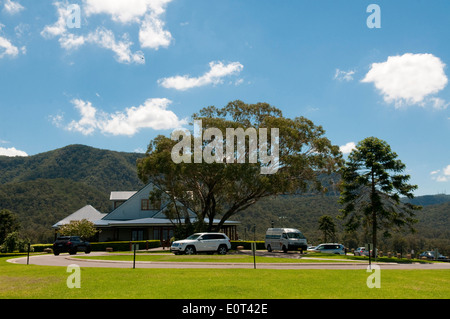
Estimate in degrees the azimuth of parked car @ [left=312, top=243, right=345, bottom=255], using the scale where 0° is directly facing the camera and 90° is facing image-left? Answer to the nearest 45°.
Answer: approximately 90°

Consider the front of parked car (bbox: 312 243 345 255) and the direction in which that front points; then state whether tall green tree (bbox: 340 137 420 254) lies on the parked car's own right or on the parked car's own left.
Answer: on the parked car's own left

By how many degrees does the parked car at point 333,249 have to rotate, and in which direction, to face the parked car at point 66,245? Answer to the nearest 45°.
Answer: approximately 45° to its left
